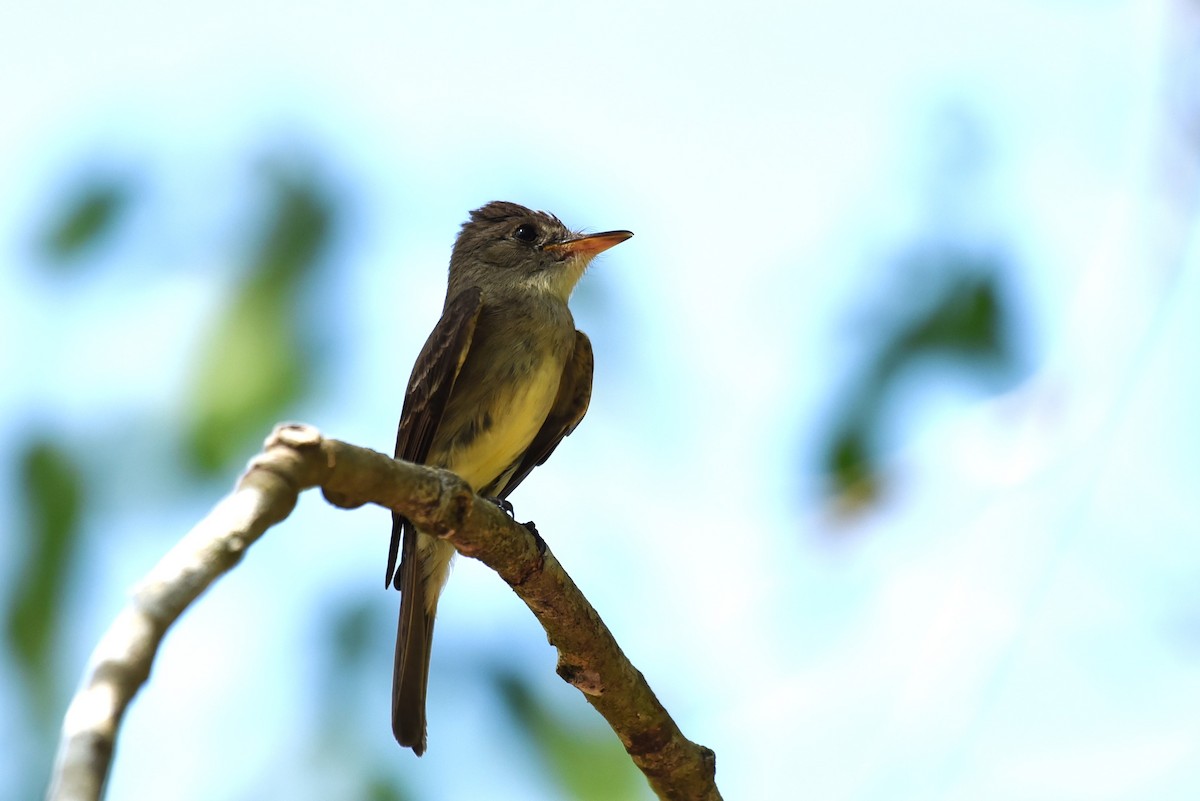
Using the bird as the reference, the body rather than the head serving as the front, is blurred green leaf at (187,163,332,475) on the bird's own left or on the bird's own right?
on the bird's own right

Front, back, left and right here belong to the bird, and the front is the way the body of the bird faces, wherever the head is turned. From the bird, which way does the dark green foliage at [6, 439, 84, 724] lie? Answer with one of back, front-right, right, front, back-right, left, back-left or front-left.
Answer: right

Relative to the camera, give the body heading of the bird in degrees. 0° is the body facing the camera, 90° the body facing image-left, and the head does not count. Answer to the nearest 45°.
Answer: approximately 315°
